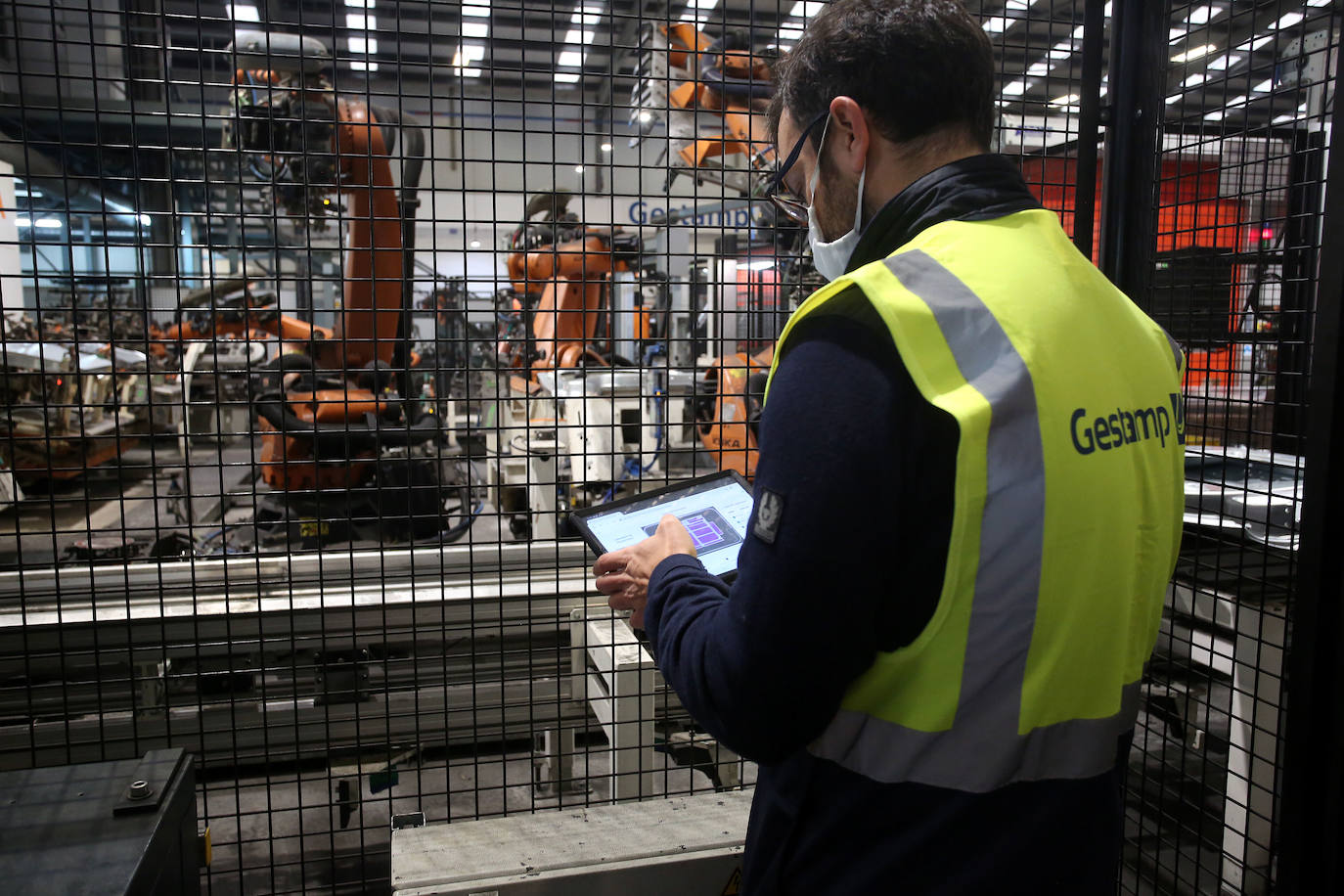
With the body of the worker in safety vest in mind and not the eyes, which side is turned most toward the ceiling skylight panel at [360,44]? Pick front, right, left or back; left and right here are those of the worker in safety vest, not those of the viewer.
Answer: front

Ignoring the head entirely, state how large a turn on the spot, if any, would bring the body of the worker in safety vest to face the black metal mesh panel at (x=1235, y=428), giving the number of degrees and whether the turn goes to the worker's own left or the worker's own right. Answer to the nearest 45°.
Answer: approximately 90° to the worker's own right

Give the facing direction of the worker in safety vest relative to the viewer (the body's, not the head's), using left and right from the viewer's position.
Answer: facing away from the viewer and to the left of the viewer

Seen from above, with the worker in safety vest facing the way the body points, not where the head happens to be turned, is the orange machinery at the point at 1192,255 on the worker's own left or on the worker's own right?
on the worker's own right

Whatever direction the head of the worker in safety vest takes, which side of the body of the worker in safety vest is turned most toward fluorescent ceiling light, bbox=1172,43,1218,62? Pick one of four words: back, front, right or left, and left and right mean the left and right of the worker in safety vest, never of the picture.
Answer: right

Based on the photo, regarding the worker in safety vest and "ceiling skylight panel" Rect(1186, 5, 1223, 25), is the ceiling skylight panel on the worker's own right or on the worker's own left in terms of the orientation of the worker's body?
on the worker's own right
